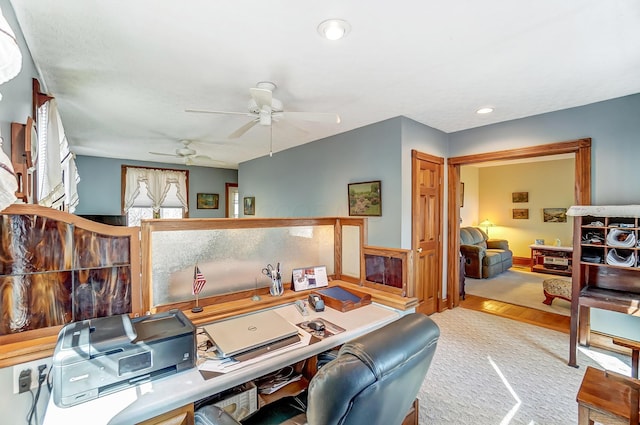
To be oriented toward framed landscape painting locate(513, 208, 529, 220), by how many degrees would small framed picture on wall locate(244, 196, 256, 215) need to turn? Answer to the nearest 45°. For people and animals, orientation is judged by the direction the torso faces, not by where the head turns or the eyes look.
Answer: approximately 135° to its left

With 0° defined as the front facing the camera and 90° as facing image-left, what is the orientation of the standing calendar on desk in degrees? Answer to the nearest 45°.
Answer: approximately 0°

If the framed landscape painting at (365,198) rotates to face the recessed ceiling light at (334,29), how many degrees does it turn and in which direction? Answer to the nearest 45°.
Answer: approximately 45° to its left

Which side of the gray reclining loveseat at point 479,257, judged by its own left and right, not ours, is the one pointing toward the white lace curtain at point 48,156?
right

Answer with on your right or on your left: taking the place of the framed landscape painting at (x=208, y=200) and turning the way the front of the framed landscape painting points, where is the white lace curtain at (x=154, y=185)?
on your right

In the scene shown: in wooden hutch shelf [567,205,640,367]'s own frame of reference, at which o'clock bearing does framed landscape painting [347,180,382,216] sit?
The framed landscape painting is roughly at 3 o'clock from the wooden hutch shelf.

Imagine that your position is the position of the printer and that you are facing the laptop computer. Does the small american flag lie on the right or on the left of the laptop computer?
left

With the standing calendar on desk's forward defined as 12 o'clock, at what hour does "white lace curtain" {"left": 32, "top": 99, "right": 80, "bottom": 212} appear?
The white lace curtain is roughly at 3 o'clock from the standing calendar on desk.

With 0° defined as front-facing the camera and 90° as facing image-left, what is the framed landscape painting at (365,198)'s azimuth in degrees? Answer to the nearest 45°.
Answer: approximately 45°

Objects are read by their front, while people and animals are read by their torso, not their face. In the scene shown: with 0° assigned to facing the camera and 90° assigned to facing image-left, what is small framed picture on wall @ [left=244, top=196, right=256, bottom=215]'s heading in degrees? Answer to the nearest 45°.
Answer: approximately 45°

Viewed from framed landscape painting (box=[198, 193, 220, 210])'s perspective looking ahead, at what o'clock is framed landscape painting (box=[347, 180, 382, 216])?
framed landscape painting (box=[347, 180, 382, 216]) is roughly at 11 o'clock from framed landscape painting (box=[198, 193, 220, 210]).

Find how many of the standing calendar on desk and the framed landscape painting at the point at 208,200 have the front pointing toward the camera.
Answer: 2

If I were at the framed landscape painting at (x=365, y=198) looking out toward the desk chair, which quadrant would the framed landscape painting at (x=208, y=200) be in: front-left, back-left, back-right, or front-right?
back-right

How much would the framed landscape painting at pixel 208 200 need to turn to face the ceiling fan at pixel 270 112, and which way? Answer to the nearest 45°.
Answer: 0° — it already faces it

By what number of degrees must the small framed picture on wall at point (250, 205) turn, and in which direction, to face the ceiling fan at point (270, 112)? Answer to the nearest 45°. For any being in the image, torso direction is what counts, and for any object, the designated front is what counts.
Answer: approximately 45° to its left
